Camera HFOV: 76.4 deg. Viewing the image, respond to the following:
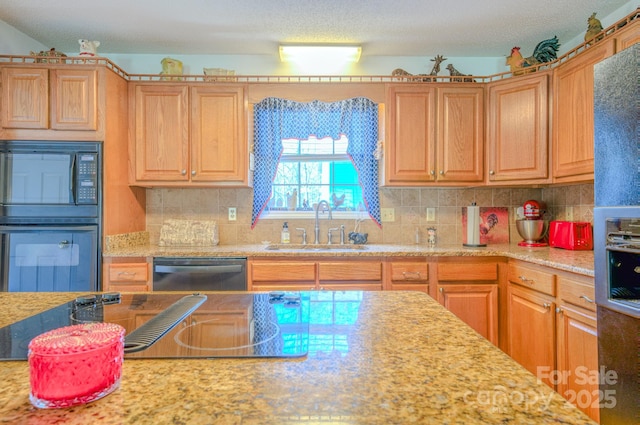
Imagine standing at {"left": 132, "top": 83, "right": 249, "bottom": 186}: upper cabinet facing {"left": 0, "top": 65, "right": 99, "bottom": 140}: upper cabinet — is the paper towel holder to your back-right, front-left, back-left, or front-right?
back-left

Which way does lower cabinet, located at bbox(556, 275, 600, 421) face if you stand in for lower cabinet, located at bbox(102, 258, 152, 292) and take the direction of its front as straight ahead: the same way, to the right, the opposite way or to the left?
to the right

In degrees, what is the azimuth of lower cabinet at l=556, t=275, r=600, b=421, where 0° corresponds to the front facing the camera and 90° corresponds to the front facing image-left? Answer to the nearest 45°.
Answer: approximately 45°

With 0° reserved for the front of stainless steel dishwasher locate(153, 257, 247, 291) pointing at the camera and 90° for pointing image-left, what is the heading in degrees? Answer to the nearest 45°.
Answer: approximately 0°
